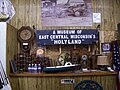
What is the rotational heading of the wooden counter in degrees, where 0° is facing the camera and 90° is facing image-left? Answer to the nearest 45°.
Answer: approximately 0°

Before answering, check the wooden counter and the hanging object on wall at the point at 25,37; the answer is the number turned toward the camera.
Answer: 2

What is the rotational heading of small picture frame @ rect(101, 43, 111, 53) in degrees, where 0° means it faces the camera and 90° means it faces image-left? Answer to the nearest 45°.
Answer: approximately 0°

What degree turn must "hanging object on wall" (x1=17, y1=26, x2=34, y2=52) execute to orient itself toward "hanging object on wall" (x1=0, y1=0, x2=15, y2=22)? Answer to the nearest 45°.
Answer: approximately 45° to its right
